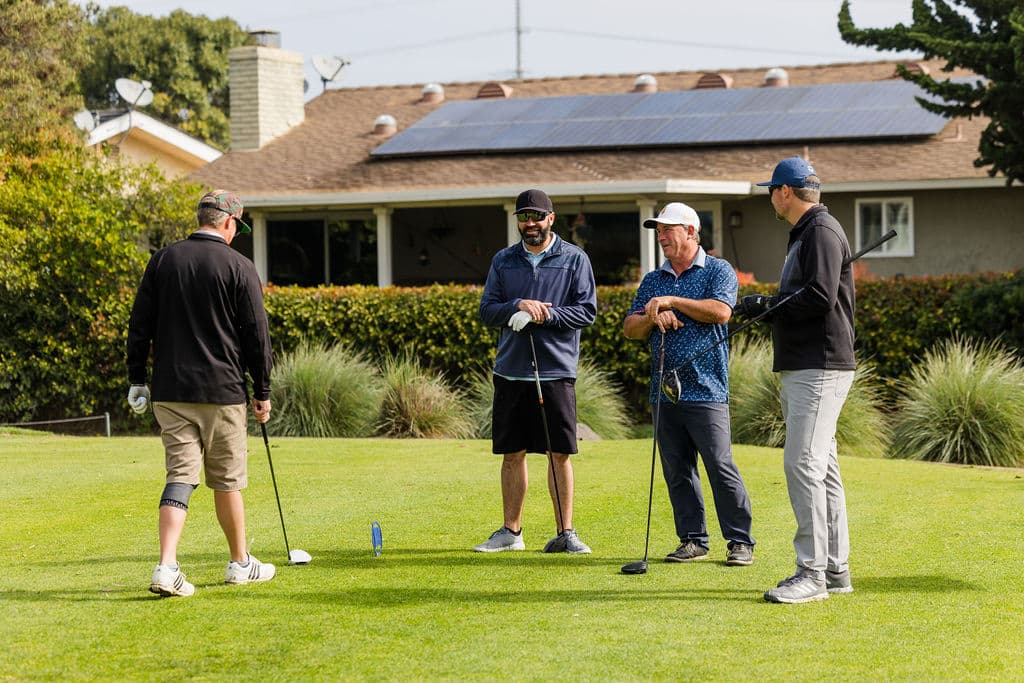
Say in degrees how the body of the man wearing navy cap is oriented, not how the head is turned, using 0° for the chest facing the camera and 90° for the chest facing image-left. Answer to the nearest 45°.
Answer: approximately 90°

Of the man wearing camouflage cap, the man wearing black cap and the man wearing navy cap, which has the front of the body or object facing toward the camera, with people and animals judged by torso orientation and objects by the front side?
the man wearing black cap

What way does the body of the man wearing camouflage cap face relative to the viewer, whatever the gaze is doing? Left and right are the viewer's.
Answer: facing away from the viewer and to the right of the viewer

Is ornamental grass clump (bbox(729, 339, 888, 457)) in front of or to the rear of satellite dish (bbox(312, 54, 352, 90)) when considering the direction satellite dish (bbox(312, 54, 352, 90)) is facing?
in front

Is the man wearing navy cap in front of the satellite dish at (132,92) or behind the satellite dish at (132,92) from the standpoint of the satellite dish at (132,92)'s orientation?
in front

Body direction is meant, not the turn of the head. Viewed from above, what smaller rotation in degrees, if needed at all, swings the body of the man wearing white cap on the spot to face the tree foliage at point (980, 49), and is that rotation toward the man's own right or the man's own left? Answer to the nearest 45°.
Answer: approximately 135° to the man's own right

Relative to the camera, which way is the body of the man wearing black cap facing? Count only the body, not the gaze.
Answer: toward the camera

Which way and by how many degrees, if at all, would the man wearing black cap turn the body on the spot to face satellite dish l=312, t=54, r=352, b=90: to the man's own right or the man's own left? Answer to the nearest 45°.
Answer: approximately 180°

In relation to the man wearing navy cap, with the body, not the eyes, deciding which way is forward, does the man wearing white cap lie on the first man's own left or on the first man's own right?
on the first man's own right

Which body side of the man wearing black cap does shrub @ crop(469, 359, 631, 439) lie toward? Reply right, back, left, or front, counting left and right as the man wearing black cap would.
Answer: back
